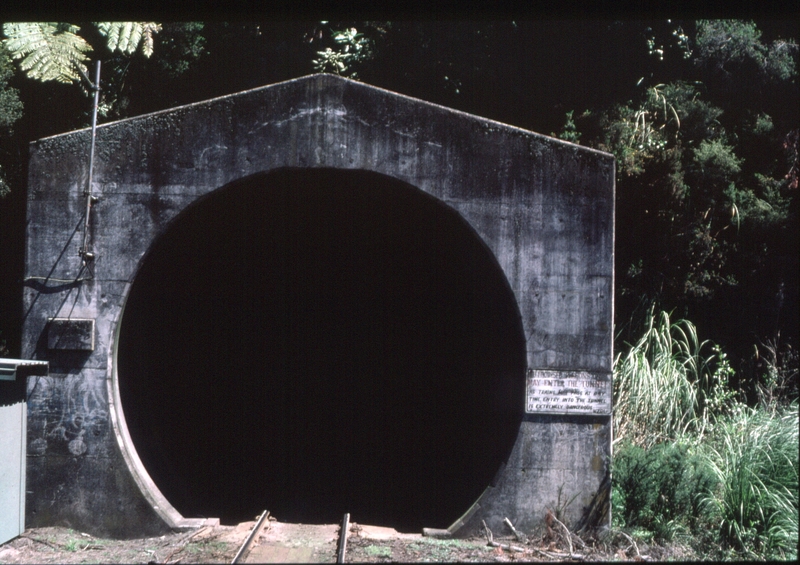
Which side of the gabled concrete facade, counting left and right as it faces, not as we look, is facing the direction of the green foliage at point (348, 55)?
back

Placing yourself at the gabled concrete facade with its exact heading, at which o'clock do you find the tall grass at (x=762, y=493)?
The tall grass is roughly at 9 o'clock from the gabled concrete facade.

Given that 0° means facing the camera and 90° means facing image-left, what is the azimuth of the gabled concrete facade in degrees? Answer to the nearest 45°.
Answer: approximately 0°

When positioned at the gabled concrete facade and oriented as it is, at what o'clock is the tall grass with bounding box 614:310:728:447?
The tall grass is roughly at 8 o'clock from the gabled concrete facade.

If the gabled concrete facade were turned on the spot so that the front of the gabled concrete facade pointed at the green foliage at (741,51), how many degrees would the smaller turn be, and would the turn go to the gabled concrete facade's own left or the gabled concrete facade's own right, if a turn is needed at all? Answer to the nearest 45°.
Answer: approximately 135° to the gabled concrete facade's own left

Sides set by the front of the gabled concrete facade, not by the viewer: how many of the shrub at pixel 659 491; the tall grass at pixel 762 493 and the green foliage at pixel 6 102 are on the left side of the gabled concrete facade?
2

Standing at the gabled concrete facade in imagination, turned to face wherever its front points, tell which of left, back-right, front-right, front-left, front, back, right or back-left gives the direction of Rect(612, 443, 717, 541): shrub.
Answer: left

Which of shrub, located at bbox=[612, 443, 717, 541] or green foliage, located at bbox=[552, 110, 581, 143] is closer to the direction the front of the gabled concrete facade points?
the shrub

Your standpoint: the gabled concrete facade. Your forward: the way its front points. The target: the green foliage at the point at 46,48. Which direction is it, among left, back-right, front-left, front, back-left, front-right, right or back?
back-right

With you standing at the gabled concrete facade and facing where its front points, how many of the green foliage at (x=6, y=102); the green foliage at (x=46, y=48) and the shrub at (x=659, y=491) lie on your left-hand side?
1
